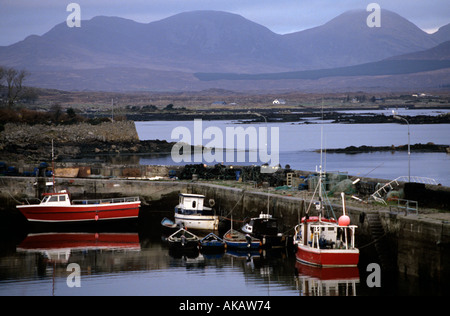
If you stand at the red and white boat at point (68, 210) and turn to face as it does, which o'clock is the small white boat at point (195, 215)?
The small white boat is roughly at 7 o'clock from the red and white boat.

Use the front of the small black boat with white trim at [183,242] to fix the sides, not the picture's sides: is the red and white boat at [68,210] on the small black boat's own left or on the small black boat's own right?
on the small black boat's own left

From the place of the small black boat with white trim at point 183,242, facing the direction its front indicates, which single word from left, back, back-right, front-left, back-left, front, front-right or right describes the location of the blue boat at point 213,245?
back-right

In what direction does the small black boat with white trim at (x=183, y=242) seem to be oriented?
away from the camera

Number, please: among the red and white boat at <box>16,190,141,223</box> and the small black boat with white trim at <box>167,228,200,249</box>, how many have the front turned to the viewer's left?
1

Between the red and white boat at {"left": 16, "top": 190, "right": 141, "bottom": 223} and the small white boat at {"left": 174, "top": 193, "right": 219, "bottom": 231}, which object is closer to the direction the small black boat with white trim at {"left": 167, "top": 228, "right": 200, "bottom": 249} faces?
the small white boat

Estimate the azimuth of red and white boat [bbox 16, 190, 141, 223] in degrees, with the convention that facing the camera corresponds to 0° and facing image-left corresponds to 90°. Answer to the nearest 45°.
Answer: approximately 90°

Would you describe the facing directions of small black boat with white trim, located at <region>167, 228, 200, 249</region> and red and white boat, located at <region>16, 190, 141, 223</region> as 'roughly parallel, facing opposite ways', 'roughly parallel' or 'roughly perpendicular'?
roughly perpendicular

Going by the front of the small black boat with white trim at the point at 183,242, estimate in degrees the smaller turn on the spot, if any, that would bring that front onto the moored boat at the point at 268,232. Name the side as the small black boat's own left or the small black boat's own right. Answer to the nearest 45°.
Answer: approximately 90° to the small black boat's own right

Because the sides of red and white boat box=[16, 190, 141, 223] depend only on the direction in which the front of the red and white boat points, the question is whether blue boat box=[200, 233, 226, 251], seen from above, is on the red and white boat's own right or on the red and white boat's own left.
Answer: on the red and white boat's own left

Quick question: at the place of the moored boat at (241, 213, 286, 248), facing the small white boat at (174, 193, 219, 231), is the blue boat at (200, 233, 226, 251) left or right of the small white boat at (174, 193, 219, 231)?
left

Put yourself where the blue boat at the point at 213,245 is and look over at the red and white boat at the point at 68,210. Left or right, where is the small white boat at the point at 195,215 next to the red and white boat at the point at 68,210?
right

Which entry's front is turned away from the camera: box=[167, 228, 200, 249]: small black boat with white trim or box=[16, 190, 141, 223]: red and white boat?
the small black boat with white trim

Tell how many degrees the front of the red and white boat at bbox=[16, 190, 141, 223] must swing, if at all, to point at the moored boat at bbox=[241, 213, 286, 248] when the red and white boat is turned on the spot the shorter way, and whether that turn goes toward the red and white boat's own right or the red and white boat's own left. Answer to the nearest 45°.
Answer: approximately 135° to the red and white boat's own left

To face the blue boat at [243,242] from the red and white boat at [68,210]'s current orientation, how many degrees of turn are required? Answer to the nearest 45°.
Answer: approximately 135° to its left
